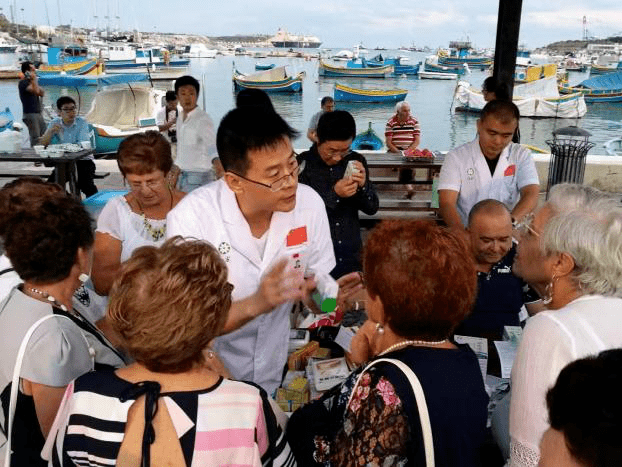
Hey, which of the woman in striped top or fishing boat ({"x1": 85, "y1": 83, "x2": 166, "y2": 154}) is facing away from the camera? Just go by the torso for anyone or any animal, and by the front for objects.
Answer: the woman in striped top

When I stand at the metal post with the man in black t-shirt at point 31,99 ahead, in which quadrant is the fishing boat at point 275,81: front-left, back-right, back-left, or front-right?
front-right

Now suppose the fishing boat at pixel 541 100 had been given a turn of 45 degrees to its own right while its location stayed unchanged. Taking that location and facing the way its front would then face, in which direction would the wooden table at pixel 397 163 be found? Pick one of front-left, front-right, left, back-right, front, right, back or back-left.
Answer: back-left

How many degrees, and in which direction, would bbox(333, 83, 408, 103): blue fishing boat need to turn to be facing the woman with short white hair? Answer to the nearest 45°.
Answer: approximately 90° to its left

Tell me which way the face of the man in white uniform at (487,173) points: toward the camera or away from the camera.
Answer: toward the camera

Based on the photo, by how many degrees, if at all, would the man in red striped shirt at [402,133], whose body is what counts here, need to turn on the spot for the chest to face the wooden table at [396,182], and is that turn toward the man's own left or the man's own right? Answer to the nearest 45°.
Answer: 0° — they already face it

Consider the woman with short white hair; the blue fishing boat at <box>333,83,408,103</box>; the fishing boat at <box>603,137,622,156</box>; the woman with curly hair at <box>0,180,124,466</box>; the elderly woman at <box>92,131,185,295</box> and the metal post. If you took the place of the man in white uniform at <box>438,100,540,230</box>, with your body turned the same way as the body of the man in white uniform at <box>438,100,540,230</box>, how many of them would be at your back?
3

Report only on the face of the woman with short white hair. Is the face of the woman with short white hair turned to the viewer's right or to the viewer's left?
to the viewer's left

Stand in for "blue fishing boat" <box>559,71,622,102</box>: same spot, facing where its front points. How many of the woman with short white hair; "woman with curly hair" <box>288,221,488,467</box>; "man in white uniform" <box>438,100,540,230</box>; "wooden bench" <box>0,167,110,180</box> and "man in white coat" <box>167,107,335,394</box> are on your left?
5

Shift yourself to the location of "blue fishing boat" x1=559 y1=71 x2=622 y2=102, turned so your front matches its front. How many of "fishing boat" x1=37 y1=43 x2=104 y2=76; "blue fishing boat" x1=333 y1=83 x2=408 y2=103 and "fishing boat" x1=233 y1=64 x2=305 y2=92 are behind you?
0

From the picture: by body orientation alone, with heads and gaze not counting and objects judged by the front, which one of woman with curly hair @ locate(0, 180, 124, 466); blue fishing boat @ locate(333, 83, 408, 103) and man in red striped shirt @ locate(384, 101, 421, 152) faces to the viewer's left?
the blue fishing boat

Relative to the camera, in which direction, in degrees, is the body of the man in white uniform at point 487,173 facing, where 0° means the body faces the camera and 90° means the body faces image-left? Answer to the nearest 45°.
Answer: approximately 0°

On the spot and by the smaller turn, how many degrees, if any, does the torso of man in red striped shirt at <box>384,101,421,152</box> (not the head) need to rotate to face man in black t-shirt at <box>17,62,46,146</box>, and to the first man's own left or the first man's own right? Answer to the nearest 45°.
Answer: approximately 90° to the first man's own right

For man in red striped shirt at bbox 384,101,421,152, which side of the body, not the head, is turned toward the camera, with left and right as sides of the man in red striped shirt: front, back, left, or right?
front

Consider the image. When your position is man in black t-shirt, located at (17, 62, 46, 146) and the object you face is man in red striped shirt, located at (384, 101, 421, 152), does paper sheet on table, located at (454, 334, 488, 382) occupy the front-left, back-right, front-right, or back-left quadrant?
front-right

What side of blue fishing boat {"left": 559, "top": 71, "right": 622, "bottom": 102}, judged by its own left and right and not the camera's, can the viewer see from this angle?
left

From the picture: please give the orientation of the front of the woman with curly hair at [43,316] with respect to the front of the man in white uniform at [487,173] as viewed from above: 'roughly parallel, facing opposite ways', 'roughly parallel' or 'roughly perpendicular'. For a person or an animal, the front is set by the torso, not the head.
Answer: roughly parallel, facing opposite ways

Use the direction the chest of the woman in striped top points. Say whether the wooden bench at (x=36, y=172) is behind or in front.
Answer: in front
